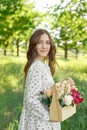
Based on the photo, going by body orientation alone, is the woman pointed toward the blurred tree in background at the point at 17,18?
no

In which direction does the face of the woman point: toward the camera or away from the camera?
toward the camera
